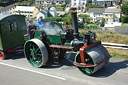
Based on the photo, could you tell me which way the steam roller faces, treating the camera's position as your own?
facing the viewer and to the right of the viewer
